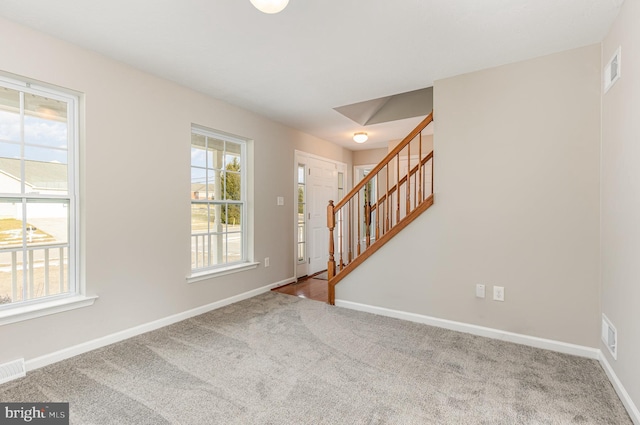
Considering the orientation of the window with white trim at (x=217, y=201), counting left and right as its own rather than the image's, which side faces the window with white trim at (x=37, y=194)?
right

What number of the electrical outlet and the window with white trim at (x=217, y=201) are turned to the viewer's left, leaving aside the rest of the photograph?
0

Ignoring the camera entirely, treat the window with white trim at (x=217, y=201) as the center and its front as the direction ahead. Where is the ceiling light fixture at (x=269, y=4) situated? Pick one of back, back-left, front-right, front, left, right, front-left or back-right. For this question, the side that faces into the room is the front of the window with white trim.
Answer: front-right

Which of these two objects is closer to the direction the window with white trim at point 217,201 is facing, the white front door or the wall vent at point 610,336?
the wall vent

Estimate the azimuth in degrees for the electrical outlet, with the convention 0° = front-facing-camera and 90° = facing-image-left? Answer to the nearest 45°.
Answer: approximately 0°

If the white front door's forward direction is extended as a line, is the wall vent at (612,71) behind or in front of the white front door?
in front

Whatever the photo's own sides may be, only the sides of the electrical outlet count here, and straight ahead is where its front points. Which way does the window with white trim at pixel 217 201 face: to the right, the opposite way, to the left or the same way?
to the left

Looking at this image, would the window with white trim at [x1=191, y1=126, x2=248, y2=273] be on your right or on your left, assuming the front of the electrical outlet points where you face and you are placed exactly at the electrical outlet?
on your right

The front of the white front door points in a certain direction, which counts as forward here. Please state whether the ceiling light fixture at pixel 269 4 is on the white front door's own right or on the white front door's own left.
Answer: on the white front door's own right

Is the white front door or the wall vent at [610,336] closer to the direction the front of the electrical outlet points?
the wall vent
